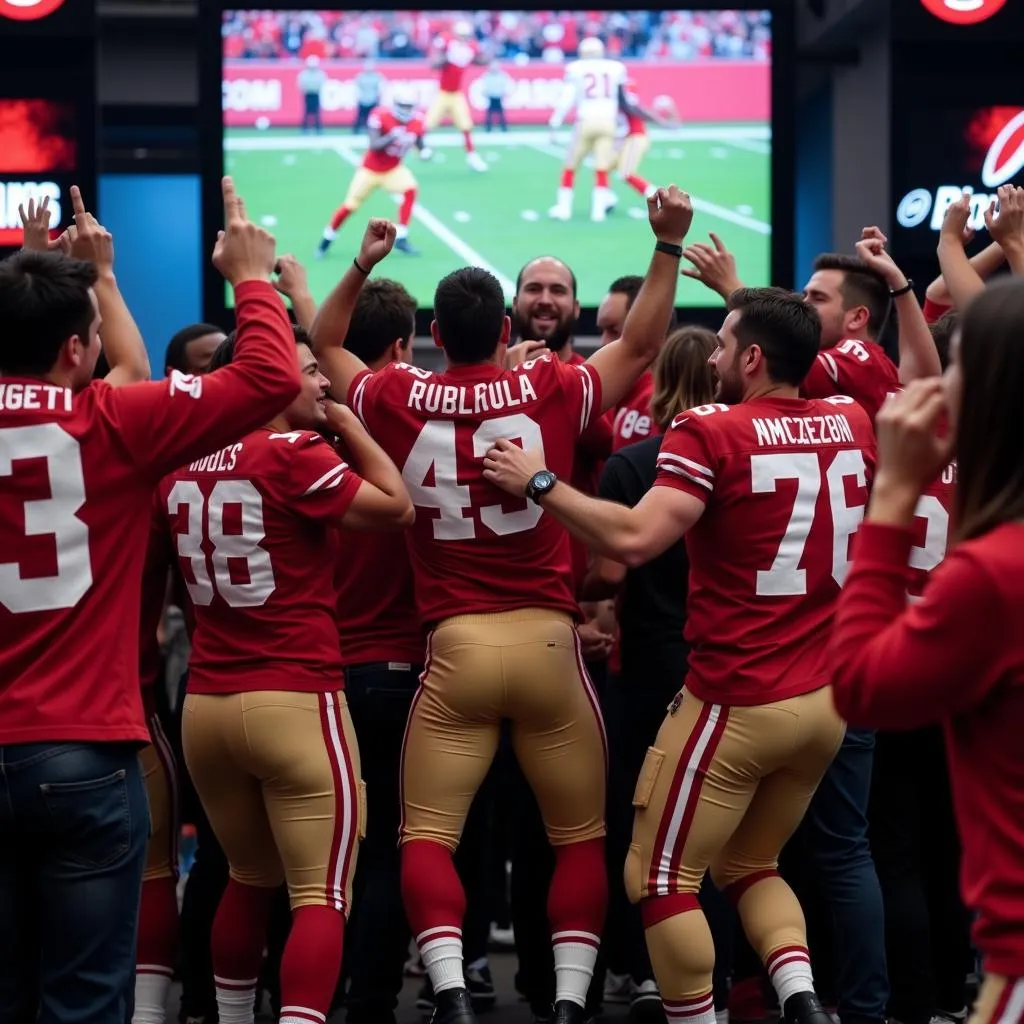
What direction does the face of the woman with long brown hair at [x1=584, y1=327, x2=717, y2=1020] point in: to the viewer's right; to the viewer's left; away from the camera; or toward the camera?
away from the camera

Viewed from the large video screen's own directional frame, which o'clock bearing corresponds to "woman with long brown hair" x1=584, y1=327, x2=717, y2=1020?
The woman with long brown hair is roughly at 12 o'clock from the large video screen.

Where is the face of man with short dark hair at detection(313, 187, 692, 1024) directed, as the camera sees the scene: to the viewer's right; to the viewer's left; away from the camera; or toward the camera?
away from the camera

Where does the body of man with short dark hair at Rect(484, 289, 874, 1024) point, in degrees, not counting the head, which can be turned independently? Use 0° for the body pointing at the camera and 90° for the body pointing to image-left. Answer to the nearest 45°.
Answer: approximately 135°

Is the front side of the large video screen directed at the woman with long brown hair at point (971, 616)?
yes

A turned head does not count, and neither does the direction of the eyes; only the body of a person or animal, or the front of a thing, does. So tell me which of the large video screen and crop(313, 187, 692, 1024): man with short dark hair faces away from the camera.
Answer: the man with short dark hair

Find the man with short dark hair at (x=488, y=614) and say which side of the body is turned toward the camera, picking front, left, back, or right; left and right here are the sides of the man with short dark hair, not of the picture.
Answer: back

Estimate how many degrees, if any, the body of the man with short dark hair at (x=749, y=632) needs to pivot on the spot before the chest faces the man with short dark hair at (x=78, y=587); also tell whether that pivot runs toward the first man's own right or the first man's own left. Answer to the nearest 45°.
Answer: approximately 90° to the first man's own left

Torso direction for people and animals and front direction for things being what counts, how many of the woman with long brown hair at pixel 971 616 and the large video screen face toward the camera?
1

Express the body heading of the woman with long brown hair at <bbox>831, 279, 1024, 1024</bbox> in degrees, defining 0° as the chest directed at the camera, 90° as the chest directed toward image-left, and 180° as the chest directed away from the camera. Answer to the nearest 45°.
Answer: approximately 135°
